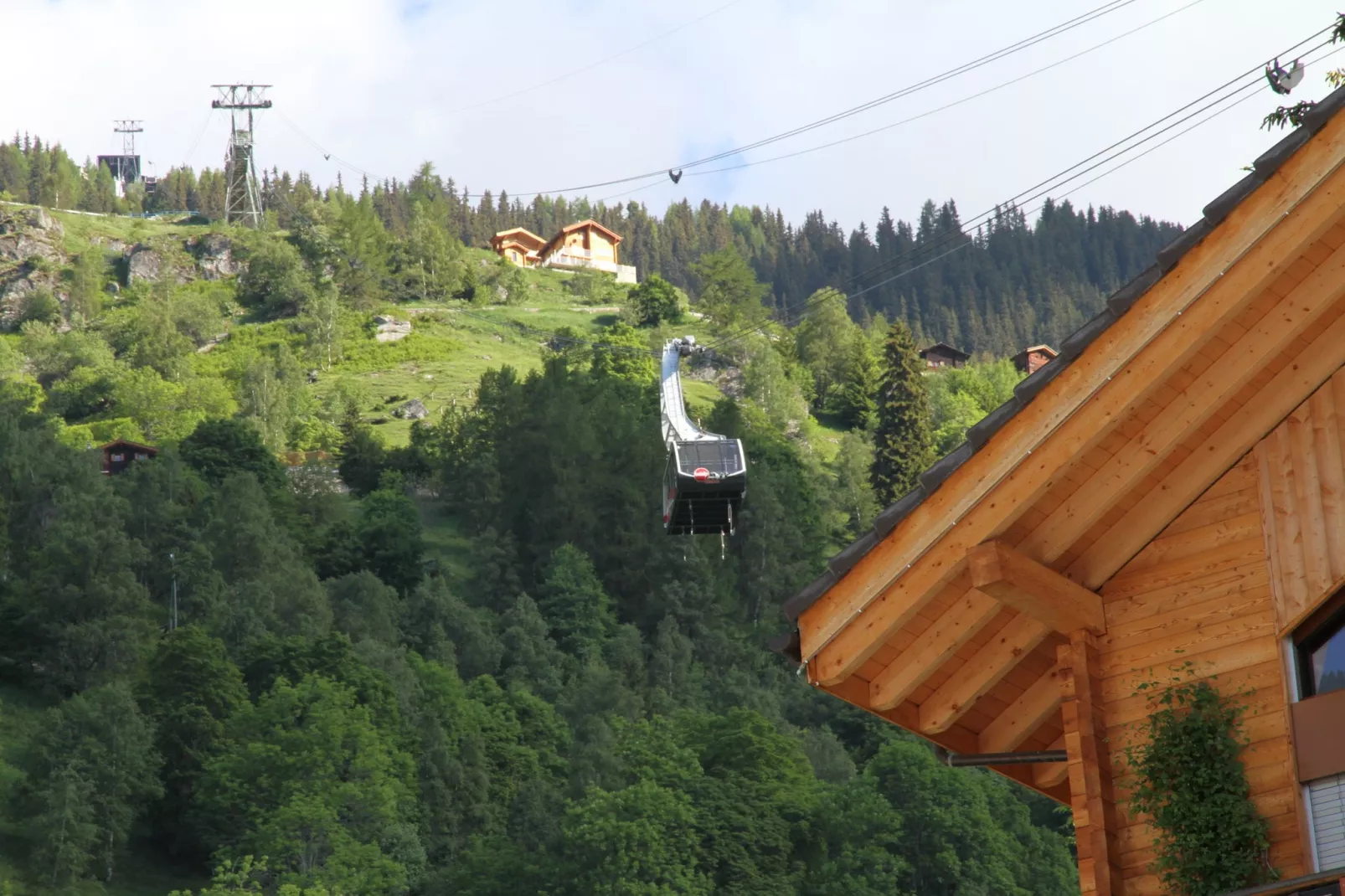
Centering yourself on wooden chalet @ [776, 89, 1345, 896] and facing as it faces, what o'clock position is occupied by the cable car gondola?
The cable car gondola is roughly at 4 o'clock from the wooden chalet.

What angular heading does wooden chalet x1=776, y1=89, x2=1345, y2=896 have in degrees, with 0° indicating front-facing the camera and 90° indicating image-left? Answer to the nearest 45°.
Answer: approximately 45°
